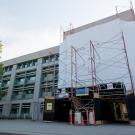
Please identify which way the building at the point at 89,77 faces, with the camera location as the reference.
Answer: facing the viewer and to the left of the viewer
